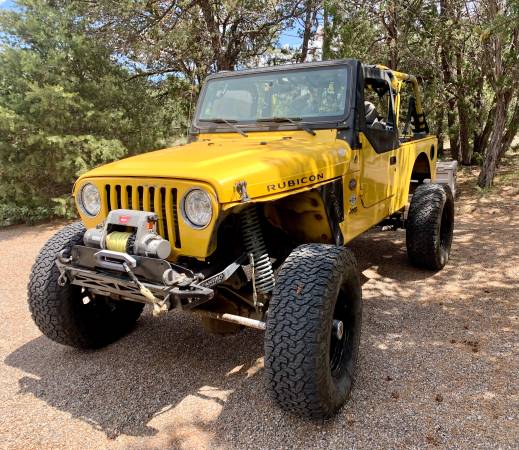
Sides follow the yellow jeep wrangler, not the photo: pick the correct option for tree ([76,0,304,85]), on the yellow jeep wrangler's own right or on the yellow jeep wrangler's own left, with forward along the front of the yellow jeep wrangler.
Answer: on the yellow jeep wrangler's own right

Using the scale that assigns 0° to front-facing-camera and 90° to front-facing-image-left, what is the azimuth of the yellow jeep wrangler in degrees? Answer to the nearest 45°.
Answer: approximately 45°

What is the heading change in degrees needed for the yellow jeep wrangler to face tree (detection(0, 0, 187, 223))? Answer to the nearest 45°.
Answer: approximately 90° to its right
